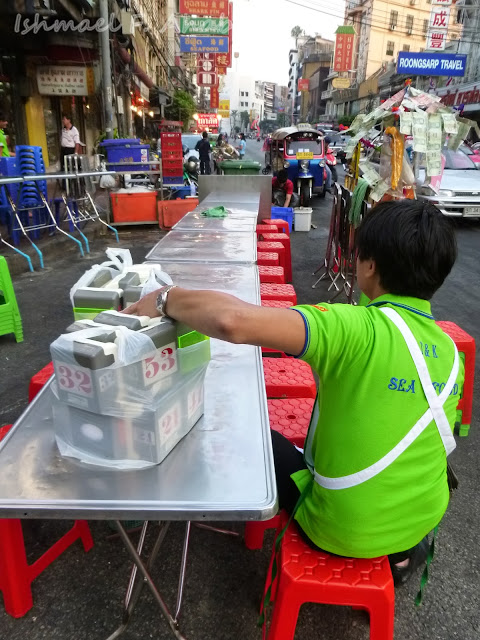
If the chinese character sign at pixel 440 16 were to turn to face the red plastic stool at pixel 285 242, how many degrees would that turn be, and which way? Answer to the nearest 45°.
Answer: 0° — it already faces it

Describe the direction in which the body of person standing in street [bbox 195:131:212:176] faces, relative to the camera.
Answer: away from the camera

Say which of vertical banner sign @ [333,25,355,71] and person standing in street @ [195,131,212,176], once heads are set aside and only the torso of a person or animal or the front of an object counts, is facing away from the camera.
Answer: the person standing in street

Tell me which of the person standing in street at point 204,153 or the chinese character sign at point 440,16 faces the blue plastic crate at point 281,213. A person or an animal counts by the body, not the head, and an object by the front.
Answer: the chinese character sign

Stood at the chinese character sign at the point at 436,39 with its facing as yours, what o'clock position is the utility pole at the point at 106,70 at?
The utility pole is roughly at 1 o'clock from the chinese character sign.

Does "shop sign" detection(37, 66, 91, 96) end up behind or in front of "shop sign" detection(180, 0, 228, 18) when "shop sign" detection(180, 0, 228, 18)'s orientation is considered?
in front

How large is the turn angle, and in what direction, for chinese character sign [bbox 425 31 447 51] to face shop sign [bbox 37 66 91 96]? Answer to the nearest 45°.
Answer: approximately 45° to its right

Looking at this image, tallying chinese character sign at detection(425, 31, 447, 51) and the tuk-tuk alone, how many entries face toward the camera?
2

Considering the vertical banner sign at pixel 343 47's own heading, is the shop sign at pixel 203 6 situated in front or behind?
in front

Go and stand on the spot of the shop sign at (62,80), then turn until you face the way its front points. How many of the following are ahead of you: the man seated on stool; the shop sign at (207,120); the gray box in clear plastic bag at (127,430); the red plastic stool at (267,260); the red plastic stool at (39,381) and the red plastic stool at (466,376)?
5
